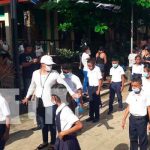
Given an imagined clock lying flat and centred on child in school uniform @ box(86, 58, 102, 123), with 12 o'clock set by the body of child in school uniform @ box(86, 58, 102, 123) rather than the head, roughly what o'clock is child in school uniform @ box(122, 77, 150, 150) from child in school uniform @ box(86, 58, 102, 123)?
child in school uniform @ box(122, 77, 150, 150) is roughly at 10 o'clock from child in school uniform @ box(86, 58, 102, 123).

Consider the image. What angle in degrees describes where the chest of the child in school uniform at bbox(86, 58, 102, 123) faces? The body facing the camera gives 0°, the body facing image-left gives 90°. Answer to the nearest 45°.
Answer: approximately 45°

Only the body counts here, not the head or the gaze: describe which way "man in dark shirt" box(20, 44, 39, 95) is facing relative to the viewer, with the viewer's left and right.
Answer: facing the viewer and to the right of the viewer

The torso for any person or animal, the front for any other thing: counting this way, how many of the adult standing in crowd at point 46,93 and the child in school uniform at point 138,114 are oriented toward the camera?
2

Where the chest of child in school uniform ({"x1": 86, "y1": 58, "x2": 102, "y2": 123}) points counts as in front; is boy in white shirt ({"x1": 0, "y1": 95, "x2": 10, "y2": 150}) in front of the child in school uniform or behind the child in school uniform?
in front

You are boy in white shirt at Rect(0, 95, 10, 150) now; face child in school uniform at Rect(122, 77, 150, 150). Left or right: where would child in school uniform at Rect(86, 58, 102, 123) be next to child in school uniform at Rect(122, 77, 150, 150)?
left

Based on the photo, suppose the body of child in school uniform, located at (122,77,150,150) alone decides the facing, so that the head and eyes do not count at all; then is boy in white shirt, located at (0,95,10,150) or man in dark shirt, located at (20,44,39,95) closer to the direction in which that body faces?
the boy in white shirt

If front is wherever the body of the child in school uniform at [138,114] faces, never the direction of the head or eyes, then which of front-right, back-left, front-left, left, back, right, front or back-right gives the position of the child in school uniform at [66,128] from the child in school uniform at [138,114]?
front-right

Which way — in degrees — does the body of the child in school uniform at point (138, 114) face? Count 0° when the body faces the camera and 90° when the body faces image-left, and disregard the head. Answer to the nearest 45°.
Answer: approximately 0°

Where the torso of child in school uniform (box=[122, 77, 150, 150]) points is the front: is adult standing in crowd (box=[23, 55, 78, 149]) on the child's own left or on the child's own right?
on the child's own right

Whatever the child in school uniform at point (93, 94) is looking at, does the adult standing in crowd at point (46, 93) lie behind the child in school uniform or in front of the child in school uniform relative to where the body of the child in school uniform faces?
in front
